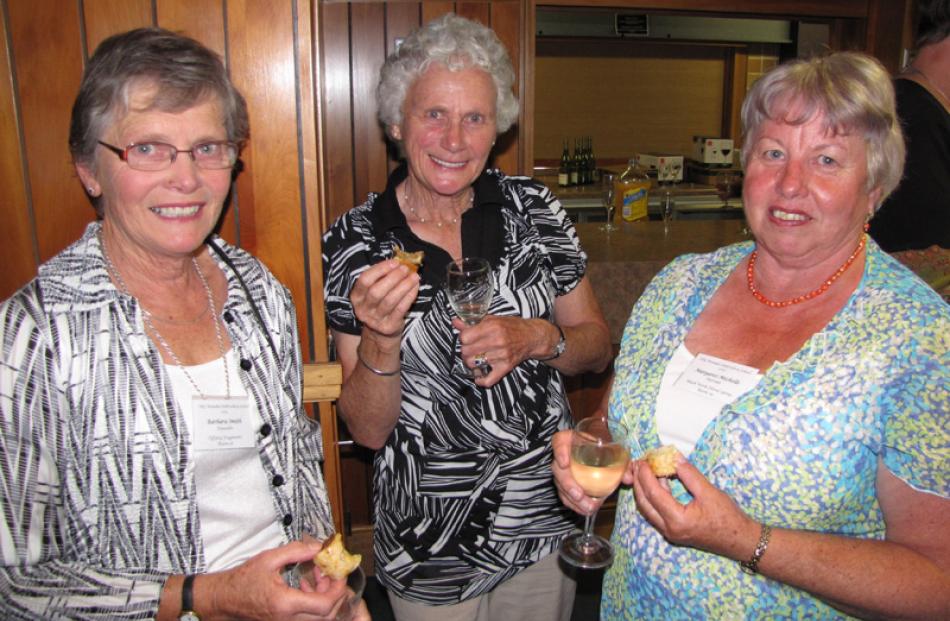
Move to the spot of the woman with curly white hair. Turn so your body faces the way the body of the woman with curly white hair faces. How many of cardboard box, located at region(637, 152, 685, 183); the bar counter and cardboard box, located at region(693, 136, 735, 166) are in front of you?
0

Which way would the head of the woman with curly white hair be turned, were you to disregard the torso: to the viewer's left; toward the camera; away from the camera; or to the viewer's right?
toward the camera

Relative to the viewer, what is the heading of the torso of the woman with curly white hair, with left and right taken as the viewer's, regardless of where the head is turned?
facing the viewer

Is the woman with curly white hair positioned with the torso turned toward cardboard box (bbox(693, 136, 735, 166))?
no

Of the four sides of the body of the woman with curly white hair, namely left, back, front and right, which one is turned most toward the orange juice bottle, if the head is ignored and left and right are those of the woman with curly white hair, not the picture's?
back

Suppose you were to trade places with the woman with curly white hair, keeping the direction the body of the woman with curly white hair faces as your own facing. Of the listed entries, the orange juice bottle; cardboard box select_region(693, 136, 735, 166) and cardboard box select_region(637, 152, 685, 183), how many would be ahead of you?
0

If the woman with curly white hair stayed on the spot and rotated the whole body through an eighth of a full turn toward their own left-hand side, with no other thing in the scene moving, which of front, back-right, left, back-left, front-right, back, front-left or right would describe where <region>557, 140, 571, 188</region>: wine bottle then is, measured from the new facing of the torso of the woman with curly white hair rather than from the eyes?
back-left

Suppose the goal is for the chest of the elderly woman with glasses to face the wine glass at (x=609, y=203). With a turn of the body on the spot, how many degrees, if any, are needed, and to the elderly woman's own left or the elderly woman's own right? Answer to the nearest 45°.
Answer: approximately 90° to the elderly woman's own left

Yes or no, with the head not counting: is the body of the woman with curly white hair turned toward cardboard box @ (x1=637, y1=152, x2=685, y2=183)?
no

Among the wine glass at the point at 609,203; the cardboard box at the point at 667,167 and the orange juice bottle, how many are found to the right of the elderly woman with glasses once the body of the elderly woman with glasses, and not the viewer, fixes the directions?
0

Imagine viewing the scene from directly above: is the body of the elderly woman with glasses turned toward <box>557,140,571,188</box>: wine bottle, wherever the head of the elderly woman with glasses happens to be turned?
no
